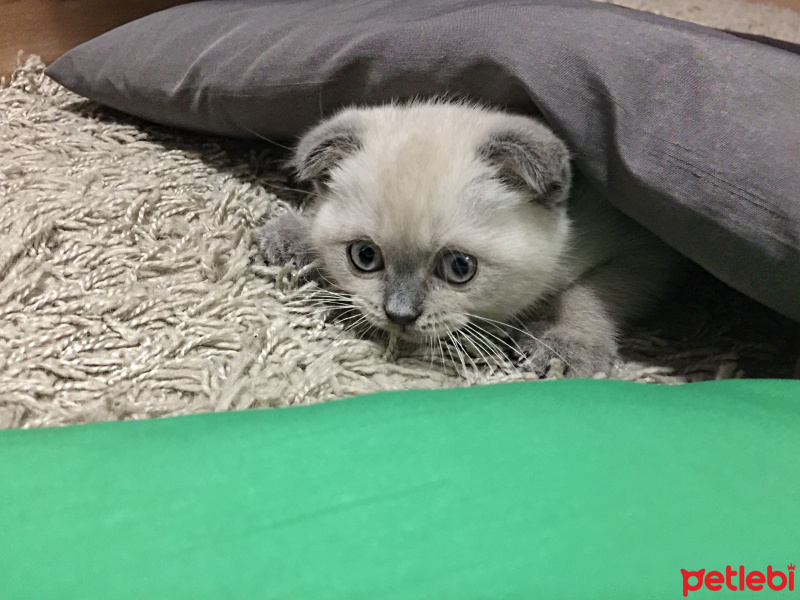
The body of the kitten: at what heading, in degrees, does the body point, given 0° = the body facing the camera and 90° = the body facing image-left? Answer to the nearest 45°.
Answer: approximately 45°
